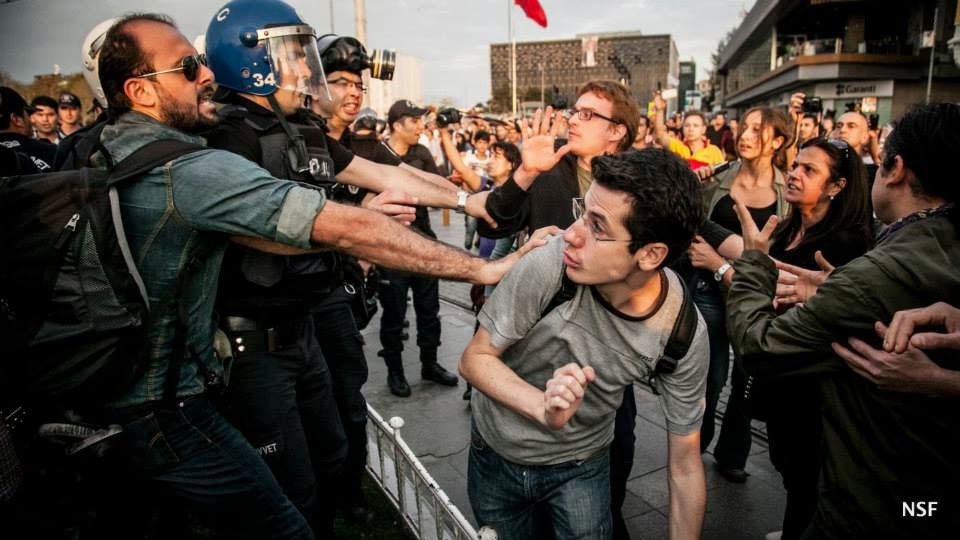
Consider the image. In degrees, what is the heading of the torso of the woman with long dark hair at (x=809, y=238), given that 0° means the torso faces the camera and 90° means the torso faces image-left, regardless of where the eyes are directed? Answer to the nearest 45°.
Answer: approximately 45°

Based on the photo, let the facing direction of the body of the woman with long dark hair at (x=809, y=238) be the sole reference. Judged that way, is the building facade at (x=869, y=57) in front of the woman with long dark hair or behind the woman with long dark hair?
behind

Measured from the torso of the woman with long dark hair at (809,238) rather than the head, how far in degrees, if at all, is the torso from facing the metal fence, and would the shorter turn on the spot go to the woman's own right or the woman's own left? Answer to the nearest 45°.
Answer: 0° — they already face it

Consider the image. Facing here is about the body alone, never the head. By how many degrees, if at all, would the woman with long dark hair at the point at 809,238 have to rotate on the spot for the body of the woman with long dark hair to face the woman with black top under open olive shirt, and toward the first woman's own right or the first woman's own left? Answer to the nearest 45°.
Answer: approximately 90° to the first woman's own right

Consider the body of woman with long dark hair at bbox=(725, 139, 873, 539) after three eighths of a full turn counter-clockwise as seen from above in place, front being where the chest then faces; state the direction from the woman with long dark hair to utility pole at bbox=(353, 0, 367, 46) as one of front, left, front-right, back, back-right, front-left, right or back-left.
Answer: back-left

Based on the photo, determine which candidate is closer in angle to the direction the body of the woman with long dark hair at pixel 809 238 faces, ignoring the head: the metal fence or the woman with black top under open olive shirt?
the metal fence

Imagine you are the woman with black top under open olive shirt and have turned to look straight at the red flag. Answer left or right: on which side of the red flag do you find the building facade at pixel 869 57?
right

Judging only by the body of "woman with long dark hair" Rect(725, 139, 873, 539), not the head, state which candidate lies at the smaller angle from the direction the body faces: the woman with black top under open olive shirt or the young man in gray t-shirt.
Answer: the young man in gray t-shirt

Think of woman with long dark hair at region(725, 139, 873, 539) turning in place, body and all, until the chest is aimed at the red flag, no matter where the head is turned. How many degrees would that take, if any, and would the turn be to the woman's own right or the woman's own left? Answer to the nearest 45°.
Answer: approximately 90° to the woman's own right
